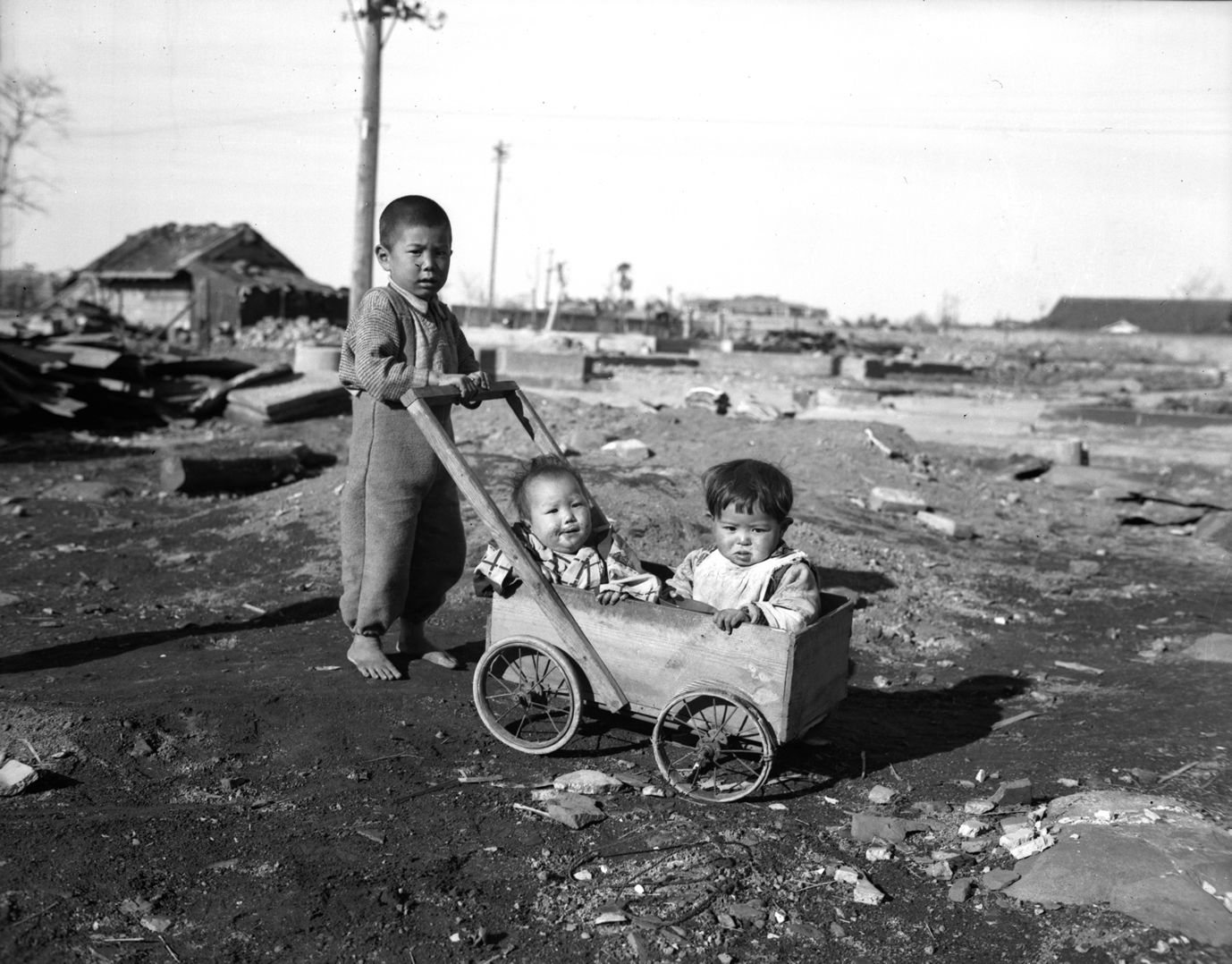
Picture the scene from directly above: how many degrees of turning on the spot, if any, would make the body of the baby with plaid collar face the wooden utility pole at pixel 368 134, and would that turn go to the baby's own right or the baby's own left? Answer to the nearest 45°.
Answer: approximately 135° to the baby's own left

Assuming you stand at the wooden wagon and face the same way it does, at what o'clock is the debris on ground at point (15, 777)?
The debris on ground is roughly at 4 o'clock from the wooden wagon.

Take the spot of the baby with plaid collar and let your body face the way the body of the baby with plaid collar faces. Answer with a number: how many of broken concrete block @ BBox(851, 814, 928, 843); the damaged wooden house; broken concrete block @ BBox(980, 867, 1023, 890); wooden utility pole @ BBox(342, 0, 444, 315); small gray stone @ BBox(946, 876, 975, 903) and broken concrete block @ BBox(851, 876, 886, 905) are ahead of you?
4

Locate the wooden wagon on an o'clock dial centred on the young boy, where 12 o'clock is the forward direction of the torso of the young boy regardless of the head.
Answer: The wooden wagon is roughly at 12 o'clock from the young boy.

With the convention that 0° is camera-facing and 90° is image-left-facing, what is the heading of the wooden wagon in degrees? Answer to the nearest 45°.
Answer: approximately 315°

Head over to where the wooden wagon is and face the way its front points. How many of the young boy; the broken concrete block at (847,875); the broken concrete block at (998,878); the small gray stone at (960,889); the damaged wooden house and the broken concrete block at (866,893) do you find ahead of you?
4

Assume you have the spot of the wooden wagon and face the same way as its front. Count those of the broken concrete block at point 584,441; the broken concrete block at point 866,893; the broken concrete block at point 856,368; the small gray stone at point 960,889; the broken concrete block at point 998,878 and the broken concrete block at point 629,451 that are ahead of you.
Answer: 3

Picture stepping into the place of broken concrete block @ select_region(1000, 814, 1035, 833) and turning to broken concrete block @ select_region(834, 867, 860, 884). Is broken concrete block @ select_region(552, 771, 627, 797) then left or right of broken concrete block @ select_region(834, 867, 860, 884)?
right

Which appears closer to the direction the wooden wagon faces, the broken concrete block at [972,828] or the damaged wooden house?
the broken concrete block

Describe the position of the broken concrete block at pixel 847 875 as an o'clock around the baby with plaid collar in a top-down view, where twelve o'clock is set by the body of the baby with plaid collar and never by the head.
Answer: The broken concrete block is roughly at 12 o'clock from the baby with plaid collar.

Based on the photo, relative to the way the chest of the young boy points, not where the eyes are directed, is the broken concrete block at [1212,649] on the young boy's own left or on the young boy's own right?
on the young boy's own left

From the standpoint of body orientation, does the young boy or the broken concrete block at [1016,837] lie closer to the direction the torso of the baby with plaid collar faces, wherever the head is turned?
the broken concrete block

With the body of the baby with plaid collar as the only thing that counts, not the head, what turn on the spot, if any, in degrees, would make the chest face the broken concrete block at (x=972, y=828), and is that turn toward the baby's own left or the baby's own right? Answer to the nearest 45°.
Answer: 0° — they already face it
